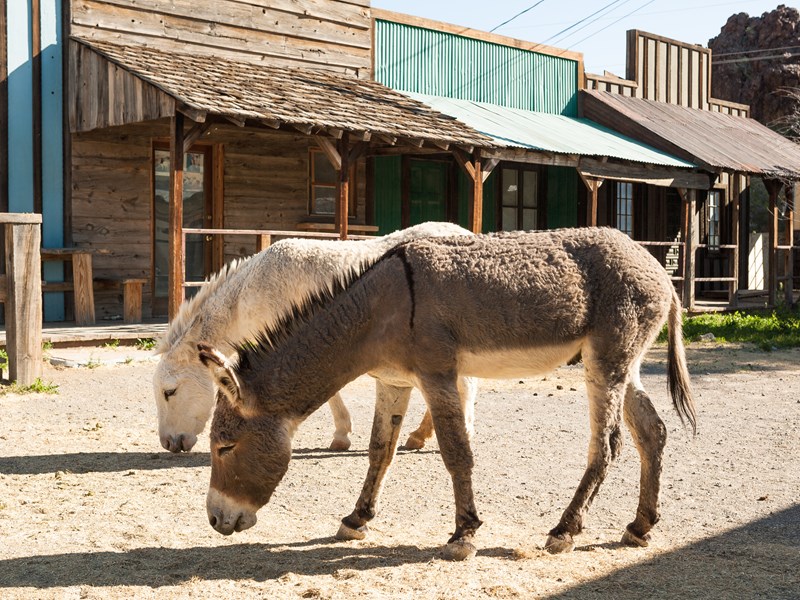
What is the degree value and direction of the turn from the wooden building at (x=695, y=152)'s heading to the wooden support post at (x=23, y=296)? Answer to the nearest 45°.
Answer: approximately 45° to its right

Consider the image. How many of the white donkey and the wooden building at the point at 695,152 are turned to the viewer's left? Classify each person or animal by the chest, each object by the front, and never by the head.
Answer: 1

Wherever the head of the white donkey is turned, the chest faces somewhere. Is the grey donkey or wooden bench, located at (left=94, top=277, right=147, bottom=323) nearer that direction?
the wooden bench

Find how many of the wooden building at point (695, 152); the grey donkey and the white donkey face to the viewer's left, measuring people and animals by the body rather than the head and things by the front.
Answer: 2

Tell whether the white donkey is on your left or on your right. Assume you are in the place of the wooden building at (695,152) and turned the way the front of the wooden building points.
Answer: on your right

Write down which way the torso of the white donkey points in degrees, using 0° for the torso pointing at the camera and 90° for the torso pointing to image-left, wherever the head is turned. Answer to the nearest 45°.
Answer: approximately 90°

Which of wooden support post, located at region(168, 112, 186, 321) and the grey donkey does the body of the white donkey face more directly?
the wooden support post

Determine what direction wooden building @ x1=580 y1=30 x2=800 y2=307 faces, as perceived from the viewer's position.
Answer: facing the viewer and to the right of the viewer

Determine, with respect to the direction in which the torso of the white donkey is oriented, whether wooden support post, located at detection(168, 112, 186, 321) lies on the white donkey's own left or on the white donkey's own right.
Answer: on the white donkey's own right

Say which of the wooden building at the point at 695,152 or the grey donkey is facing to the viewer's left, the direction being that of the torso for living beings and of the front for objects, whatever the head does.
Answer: the grey donkey

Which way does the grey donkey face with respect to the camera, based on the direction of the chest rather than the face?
to the viewer's left

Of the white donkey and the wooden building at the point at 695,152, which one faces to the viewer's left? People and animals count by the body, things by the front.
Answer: the white donkey
